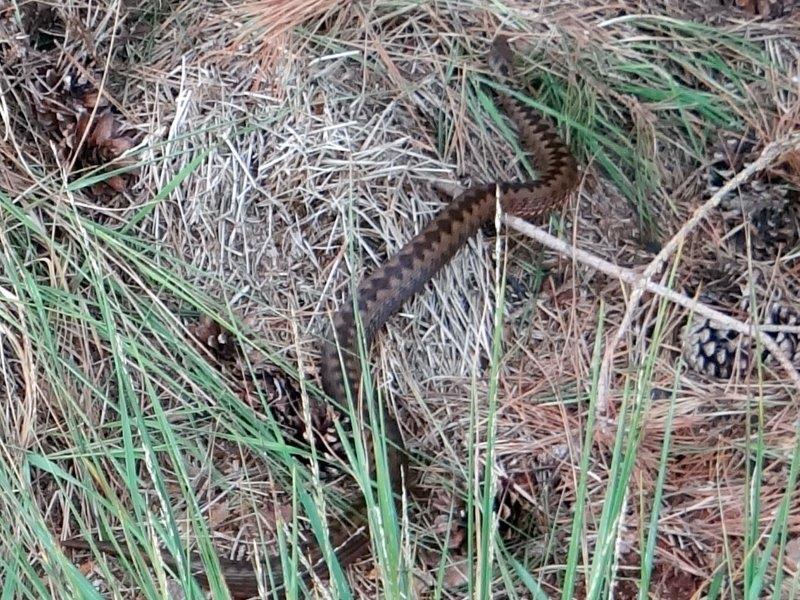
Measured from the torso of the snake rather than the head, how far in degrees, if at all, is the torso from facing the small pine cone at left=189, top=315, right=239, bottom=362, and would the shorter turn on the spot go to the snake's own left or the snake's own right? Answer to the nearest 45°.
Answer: approximately 135° to the snake's own left

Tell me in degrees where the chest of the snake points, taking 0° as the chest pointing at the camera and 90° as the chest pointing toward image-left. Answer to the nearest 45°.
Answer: approximately 180°

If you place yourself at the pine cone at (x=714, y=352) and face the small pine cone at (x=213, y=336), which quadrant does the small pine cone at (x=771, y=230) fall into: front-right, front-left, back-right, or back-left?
back-right

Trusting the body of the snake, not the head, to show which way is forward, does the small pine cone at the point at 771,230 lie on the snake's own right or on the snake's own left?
on the snake's own right

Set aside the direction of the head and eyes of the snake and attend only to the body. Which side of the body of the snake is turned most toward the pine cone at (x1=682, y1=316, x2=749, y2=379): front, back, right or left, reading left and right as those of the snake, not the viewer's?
right
